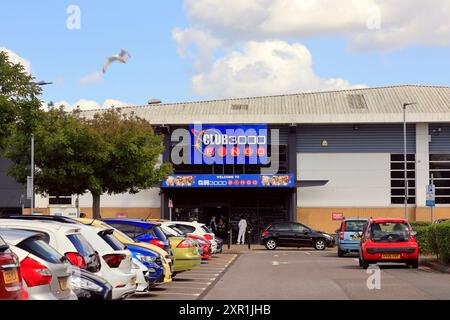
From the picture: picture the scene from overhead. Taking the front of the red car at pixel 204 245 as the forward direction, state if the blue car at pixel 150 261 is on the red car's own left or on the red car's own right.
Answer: on the red car's own left

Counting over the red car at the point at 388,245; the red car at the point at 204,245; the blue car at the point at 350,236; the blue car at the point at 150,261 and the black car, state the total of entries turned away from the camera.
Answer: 2

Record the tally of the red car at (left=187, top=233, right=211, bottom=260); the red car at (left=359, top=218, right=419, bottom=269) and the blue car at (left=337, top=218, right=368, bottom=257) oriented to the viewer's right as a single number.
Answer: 0

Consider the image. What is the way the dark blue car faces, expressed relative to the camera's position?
facing away from the viewer and to the left of the viewer

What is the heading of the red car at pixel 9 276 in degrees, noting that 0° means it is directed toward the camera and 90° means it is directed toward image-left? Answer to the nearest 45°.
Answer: approximately 135°

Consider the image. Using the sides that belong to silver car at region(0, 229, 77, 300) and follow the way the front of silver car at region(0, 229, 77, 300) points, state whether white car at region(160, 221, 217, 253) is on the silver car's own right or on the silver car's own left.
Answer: on the silver car's own right

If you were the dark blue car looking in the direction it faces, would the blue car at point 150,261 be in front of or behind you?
behind

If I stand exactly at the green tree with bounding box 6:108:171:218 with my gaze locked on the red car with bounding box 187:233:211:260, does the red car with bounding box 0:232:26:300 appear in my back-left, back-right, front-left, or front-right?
front-right

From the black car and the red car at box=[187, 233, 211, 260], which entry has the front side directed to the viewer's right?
the black car

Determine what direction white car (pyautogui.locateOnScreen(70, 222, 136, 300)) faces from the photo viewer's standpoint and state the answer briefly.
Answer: facing away from the viewer and to the left of the viewer

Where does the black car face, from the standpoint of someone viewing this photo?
facing to the right of the viewer

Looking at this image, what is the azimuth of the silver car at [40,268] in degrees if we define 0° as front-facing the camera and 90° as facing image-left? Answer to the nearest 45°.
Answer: approximately 135°
